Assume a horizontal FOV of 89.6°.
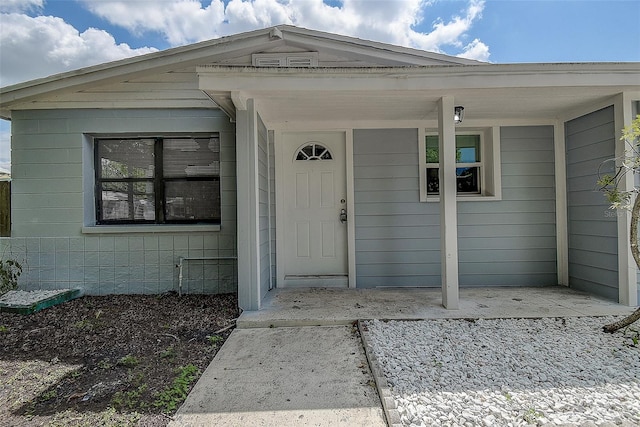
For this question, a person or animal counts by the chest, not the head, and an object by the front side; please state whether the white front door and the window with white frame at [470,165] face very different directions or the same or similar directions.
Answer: same or similar directions

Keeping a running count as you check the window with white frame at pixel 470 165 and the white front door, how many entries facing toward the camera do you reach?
2

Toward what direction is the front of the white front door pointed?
toward the camera

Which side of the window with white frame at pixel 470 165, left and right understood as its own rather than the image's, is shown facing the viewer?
front

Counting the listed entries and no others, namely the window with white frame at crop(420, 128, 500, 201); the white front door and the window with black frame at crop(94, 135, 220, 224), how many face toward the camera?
3

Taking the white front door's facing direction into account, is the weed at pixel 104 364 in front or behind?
in front

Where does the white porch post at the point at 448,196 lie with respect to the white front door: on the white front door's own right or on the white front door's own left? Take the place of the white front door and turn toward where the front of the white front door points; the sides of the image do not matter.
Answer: on the white front door's own left

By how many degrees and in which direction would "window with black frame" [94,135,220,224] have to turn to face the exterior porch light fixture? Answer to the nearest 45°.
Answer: approximately 45° to its left

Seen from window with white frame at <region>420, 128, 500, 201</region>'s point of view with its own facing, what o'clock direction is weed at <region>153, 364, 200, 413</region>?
The weed is roughly at 1 o'clock from the window with white frame.

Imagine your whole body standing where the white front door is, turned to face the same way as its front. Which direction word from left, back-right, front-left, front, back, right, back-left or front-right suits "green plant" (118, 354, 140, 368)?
front-right

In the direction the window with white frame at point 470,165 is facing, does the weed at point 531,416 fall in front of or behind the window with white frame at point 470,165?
in front

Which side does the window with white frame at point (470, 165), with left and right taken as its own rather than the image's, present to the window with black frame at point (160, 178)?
right

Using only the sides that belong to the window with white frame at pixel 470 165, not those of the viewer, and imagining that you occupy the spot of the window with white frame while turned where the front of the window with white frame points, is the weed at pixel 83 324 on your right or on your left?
on your right

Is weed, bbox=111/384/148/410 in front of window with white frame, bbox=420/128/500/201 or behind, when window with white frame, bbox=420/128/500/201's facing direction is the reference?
in front

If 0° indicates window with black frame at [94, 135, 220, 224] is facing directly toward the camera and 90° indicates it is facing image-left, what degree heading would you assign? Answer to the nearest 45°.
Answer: approximately 0°

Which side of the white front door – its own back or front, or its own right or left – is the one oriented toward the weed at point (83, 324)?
right

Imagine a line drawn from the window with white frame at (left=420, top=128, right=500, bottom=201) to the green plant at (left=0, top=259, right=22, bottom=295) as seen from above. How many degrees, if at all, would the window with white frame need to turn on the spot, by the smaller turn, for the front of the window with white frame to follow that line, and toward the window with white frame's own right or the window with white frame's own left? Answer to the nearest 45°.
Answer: approximately 45° to the window with white frame's own right

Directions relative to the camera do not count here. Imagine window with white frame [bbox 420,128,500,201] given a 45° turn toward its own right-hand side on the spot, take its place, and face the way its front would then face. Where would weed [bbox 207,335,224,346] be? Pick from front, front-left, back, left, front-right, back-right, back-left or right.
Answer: front

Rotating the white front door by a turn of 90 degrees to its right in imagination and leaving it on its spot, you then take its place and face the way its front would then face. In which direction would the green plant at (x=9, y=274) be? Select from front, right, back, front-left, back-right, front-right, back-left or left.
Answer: front

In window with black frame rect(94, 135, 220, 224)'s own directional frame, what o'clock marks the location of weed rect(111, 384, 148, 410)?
The weed is roughly at 12 o'clock from the window with black frame.
